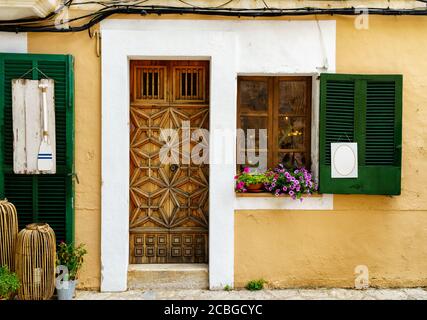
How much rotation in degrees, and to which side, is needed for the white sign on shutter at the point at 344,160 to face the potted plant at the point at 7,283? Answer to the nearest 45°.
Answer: approximately 45° to its right

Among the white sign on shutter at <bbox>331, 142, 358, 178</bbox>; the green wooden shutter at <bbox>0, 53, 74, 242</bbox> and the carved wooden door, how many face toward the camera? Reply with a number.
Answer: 3

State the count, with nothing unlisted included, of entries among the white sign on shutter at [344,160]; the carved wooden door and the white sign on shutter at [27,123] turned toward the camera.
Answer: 3

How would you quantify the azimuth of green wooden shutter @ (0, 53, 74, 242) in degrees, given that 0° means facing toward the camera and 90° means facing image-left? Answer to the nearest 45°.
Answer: approximately 0°

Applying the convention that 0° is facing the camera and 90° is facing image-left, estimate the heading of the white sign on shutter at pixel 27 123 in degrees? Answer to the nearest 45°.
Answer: approximately 0°

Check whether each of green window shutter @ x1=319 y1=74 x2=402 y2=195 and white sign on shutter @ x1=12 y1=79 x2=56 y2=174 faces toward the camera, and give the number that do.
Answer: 2
